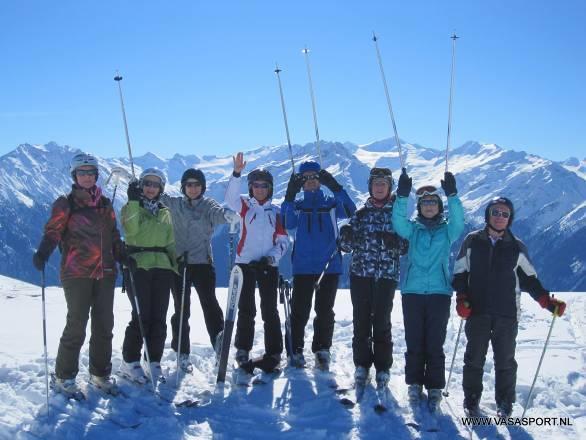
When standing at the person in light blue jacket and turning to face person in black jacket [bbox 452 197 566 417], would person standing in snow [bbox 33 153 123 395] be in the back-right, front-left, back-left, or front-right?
back-right

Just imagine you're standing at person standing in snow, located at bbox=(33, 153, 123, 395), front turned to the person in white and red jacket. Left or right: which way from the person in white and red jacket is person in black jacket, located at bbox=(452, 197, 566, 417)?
right

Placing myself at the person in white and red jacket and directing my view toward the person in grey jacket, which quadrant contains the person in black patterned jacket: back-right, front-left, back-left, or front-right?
back-left

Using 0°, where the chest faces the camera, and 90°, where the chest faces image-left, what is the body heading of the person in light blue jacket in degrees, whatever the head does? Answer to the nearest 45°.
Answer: approximately 0°

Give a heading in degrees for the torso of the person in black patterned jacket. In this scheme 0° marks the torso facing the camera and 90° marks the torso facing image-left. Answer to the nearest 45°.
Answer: approximately 0°
